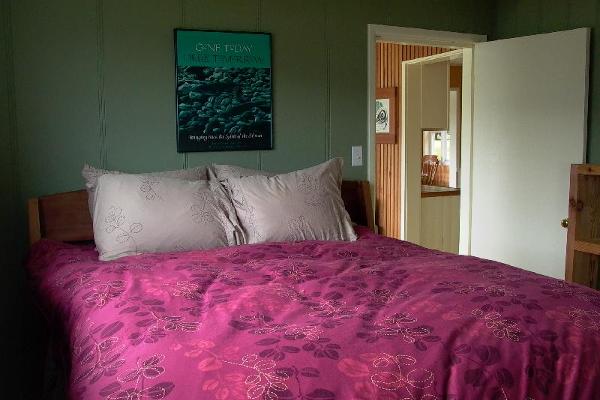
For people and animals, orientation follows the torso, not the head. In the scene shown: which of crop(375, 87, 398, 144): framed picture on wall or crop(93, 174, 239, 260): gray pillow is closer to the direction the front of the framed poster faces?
the gray pillow

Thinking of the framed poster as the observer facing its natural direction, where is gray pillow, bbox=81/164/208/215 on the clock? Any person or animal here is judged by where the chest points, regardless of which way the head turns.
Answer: The gray pillow is roughly at 2 o'clock from the framed poster.

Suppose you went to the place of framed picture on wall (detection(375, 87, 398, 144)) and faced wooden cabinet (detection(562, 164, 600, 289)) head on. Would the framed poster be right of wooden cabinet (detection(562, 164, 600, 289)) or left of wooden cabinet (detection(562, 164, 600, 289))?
right

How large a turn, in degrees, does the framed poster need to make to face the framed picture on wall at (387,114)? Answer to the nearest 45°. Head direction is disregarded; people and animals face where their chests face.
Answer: approximately 135° to its left

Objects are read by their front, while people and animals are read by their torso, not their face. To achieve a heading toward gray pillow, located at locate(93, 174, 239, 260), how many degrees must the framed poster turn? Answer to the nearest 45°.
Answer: approximately 45° to its right

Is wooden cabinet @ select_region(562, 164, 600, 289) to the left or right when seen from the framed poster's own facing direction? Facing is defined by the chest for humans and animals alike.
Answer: on its left

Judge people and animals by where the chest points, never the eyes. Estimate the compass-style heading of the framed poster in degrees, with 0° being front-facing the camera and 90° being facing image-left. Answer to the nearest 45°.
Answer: approximately 0°

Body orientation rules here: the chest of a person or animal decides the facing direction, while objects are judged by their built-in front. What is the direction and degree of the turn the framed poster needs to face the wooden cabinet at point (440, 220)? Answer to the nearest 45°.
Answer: approximately 135° to its left

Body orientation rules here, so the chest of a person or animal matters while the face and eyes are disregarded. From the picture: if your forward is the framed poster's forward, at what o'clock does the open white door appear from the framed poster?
The open white door is roughly at 9 o'clock from the framed poster.
